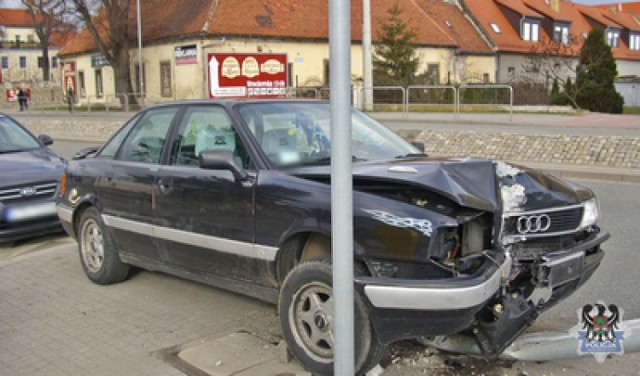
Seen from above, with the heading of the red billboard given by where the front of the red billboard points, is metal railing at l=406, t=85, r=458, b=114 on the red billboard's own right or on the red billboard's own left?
on the red billboard's own left

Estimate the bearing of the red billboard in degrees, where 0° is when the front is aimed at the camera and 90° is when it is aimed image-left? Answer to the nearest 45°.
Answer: approximately 0°

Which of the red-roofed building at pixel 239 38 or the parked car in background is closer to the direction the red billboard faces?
the parked car in background

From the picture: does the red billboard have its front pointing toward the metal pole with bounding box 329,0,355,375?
yes

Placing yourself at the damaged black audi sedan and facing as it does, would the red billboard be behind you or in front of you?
behind

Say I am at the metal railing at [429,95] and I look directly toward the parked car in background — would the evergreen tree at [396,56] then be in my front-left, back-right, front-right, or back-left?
back-right

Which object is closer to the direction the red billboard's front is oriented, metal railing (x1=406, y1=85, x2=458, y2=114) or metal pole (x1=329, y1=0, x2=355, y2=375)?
the metal pole

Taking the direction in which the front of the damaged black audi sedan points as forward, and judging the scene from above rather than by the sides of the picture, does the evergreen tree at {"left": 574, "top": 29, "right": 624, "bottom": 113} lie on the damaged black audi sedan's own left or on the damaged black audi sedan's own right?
on the damaged black audi sedan's own left

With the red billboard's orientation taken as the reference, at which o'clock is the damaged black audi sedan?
The damaged black audi sedan is roughly at 12 o'clock from the red billboard.
